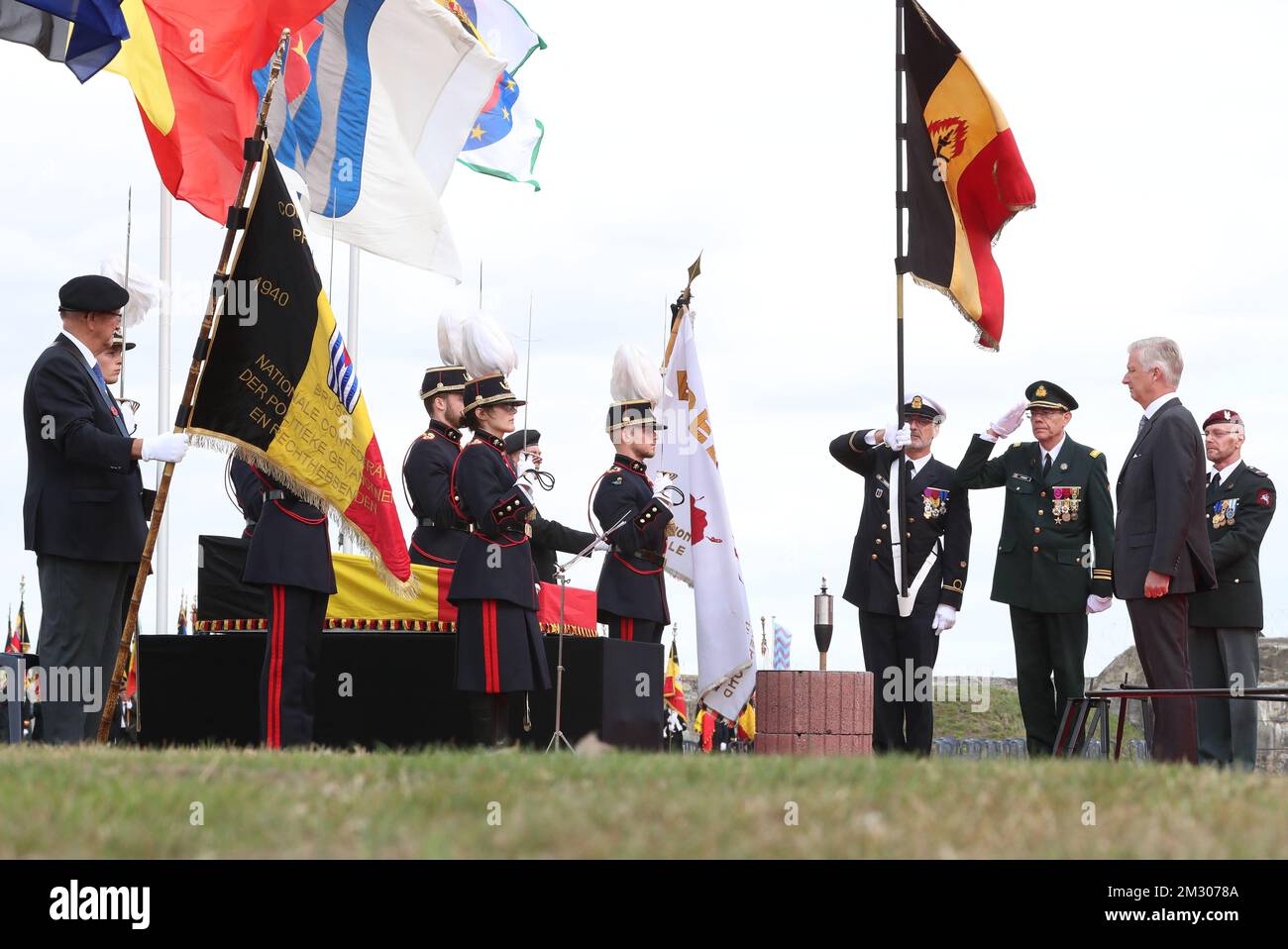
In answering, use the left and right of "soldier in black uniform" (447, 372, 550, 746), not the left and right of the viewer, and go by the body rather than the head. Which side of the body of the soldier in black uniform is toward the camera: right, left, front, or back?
right

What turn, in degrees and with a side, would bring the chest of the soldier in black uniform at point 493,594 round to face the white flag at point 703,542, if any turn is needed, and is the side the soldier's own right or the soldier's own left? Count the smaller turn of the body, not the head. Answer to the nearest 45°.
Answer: approximately 45° to the soldier's own left

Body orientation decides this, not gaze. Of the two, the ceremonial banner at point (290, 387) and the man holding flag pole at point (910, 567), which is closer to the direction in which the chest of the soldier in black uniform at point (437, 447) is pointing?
the man holding flag pole

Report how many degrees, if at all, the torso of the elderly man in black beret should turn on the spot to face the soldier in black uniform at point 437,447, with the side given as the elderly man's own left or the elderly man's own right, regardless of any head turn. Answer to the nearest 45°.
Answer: approximately 45° to the elderly man's own left

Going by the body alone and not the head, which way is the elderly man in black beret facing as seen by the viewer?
to the viewer's right

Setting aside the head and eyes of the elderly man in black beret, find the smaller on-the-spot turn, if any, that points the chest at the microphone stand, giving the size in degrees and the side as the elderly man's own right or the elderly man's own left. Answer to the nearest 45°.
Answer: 0° — they already face it

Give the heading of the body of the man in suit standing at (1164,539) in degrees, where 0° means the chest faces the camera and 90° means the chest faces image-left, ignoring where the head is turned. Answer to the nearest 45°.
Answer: approximately 90°

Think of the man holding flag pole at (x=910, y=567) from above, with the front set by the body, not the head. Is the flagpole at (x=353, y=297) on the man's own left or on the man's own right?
on the man's own right

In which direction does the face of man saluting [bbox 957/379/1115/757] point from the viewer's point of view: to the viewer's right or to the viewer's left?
to the viewer's left
